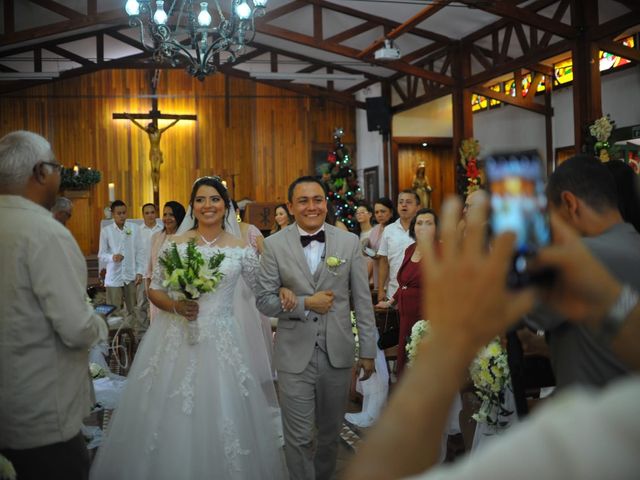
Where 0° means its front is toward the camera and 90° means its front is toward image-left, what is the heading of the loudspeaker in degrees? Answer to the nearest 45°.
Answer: approximately 0°

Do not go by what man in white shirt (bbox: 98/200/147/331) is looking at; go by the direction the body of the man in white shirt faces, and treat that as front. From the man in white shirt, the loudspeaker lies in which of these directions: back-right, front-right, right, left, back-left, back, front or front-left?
back-left

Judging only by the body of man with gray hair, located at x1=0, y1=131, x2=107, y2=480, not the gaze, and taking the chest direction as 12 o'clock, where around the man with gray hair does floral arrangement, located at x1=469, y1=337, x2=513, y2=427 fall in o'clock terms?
The floral arrangement is roughly at 1 o'clock from the man with gray hair.

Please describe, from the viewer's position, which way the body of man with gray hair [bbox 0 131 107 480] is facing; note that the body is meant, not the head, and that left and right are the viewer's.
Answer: facing away from the viewer and to the right of the viewer

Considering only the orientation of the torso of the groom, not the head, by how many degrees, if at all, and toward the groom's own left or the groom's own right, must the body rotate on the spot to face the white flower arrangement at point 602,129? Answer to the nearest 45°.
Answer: approximately 135° to the groom's own left

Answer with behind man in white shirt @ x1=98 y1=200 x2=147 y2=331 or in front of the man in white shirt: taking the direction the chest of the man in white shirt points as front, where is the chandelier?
in front

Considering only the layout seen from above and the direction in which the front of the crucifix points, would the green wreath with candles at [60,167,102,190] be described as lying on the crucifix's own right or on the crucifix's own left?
on the crucifix's own right

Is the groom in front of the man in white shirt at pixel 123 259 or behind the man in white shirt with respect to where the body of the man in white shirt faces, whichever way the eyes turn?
in front

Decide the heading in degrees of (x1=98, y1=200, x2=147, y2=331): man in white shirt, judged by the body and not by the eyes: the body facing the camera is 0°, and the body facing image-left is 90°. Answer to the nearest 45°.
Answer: approximately 0°

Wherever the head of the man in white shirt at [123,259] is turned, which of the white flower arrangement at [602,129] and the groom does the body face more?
the groom

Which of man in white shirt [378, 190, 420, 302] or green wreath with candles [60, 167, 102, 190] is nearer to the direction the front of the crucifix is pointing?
the man in white shirt

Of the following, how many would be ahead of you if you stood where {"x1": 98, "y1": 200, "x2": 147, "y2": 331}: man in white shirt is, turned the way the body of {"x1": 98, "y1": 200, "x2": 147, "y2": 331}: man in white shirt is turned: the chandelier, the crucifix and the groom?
2
